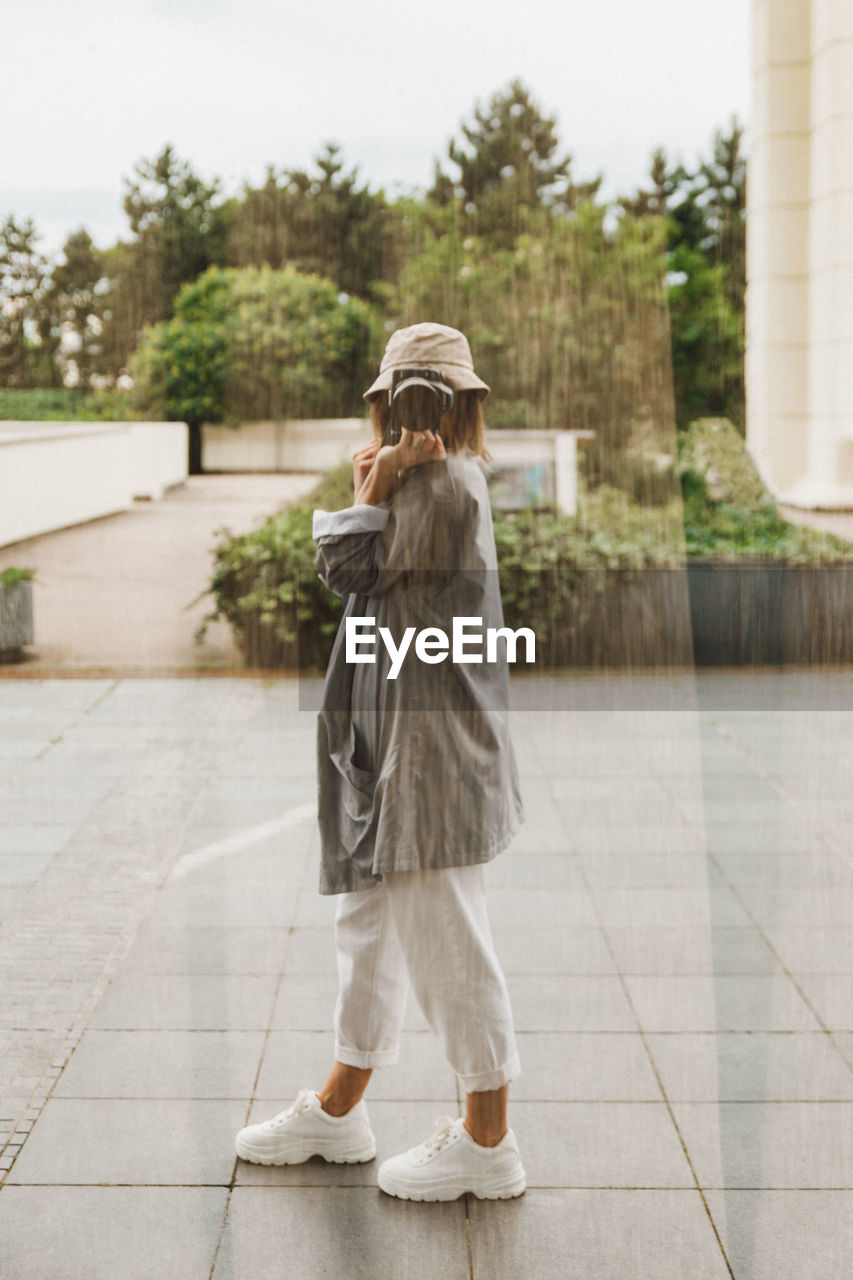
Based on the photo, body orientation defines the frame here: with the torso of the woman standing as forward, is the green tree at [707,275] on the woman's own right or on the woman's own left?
on the woman's own right

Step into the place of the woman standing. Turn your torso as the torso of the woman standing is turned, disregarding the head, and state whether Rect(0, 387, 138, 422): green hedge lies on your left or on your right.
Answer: on your right

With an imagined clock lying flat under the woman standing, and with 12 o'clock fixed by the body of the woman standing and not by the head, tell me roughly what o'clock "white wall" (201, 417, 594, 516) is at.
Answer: The white wall is roughly at 3 o'clock from the woman standing.

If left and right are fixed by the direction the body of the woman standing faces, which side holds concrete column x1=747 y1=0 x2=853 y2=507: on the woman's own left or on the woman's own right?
on the woman's own right

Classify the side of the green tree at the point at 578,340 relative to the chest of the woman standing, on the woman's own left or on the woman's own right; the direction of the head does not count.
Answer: on the woman's own right

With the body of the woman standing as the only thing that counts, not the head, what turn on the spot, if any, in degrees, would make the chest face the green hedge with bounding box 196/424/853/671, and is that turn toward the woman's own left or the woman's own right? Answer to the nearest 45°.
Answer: approximately 90° to the woman's own right

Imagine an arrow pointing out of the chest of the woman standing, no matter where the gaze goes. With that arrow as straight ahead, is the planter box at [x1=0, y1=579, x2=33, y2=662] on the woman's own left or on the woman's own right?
on the woman's own right

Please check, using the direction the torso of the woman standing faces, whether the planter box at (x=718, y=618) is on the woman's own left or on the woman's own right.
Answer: on the woman's own right

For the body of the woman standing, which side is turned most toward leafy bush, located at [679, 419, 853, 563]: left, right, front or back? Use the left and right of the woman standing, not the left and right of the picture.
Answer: right

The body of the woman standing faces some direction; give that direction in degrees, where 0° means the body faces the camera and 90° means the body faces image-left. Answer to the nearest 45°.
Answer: approximately 90°

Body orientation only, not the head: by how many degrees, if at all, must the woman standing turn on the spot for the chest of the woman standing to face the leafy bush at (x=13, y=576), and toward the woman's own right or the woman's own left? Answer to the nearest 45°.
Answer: approximately 90° to the woman's own right

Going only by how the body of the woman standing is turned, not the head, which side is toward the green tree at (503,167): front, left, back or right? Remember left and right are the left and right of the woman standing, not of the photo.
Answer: right
